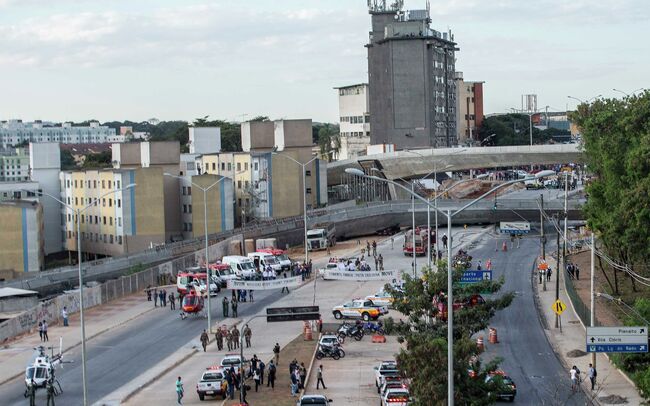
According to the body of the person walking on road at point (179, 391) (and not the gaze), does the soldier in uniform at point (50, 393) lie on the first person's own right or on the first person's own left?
on the first person's own left

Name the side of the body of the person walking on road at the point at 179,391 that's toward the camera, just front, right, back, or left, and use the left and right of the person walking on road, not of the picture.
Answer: back

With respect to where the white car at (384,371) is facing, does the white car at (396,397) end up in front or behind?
behind

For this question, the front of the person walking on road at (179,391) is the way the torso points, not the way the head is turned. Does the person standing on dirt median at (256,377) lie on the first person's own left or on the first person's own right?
on the first person's own right

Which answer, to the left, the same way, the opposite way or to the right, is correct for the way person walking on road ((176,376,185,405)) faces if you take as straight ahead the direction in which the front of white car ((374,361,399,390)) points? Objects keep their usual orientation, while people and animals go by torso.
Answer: the opposite way

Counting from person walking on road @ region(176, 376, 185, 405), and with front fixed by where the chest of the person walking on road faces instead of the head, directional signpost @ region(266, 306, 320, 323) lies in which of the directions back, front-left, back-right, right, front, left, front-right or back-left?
front-right

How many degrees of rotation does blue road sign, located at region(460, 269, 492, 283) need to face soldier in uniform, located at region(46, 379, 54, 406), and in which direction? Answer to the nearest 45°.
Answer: approximately 45° to its right

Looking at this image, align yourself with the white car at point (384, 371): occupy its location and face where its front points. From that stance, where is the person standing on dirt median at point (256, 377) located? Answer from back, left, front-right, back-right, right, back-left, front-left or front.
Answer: left

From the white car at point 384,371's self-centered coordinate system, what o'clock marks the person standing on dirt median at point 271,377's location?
The person standing on dirt median is roughly at 9 o'clock from the white car.
